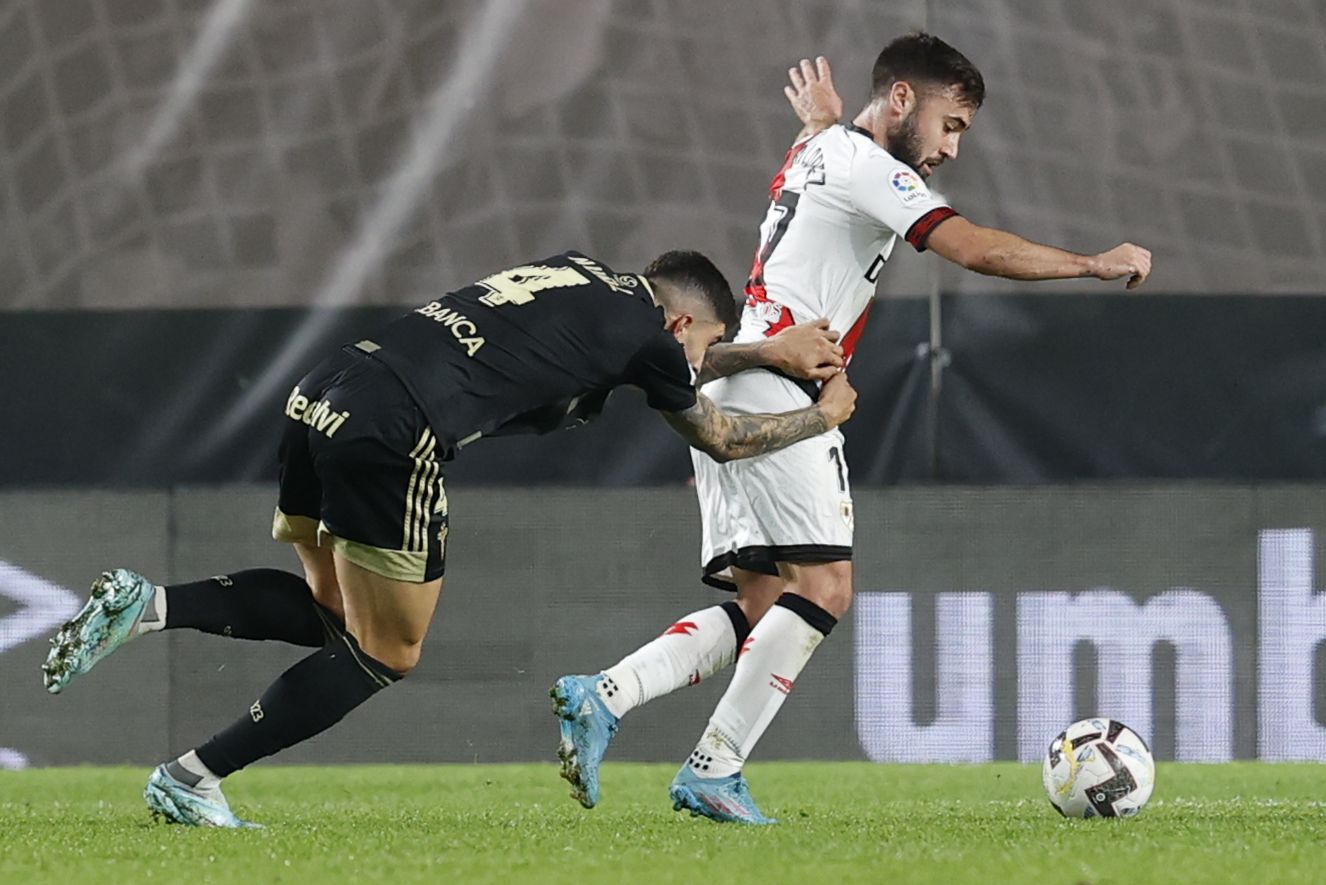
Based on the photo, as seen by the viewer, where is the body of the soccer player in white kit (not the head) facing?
to the viewer's right
